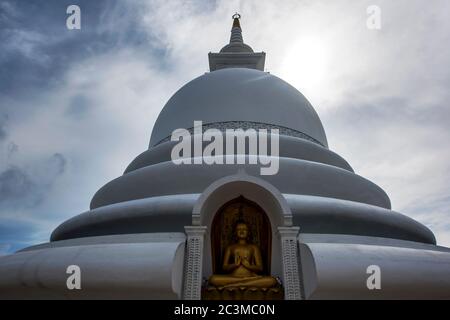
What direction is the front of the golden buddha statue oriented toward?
toward the camera
